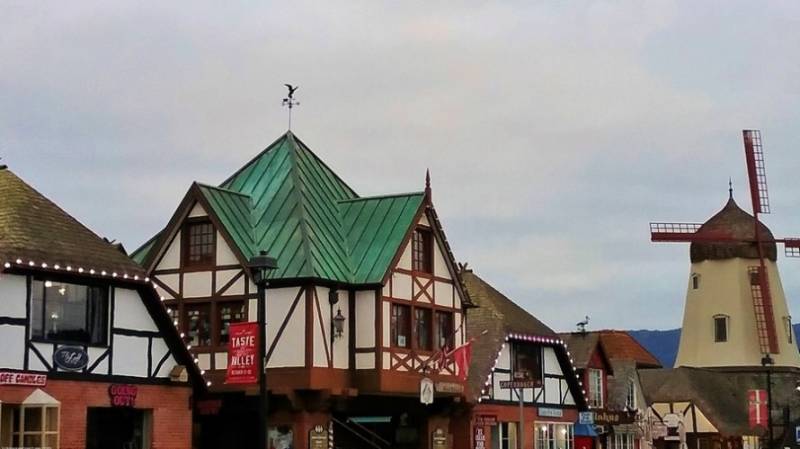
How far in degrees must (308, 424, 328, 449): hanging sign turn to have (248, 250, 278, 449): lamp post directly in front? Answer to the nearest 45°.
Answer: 0° — it already faces it

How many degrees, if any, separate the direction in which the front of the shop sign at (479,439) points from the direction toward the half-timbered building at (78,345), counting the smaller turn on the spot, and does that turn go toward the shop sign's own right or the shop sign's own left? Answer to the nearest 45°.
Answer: approximately 45° to the shop sign's own right

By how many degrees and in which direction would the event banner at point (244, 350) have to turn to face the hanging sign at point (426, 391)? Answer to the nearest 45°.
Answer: approximately 135° to its left

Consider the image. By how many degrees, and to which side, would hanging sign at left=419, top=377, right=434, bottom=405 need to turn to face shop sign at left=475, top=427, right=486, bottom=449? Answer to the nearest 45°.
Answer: approximately 135° to its left

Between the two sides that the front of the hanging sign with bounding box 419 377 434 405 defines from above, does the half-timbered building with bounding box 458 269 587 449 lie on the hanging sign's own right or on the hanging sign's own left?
on the hanging sign's own left

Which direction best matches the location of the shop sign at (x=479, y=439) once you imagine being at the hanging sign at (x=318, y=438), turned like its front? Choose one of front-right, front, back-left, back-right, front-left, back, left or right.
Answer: back-left

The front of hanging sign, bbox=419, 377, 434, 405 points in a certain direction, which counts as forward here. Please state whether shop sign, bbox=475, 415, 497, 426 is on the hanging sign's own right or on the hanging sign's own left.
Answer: on the hanging sign's own left

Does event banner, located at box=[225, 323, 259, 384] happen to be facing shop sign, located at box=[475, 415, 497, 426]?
no

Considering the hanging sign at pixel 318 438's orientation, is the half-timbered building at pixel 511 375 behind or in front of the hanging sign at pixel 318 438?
behind

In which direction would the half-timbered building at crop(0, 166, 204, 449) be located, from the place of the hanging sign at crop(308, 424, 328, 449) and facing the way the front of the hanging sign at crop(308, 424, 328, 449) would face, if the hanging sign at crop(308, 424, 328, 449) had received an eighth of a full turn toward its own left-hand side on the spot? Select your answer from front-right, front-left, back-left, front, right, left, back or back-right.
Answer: right

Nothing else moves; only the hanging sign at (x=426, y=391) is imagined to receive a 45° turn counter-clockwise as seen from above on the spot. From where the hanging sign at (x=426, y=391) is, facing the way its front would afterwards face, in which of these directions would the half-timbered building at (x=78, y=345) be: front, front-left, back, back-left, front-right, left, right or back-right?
back-right

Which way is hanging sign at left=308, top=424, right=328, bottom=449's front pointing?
toward the camera

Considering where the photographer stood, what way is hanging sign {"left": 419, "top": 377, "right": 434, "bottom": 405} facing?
facing the viewer and to the right of the viewer

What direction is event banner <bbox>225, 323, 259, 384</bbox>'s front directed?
toward the camera

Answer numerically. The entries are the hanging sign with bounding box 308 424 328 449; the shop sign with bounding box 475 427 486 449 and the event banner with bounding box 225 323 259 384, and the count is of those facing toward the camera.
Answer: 3

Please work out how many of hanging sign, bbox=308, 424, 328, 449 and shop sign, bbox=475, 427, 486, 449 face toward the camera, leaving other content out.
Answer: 2

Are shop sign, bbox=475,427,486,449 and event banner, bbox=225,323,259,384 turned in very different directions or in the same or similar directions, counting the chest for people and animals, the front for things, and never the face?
same or similar directions
